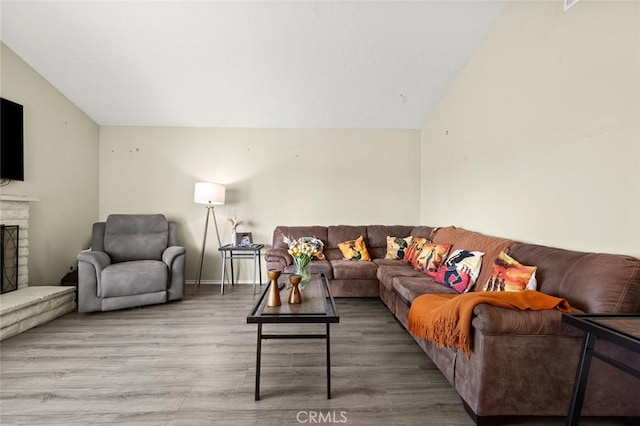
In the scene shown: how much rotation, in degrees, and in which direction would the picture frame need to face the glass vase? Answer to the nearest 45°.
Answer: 0° — it already faces it

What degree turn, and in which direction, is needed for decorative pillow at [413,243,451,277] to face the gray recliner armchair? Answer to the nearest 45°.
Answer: approximately 45° to its right

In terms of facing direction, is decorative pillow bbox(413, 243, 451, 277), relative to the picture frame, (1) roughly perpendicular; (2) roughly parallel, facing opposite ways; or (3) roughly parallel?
roughly perpendicular

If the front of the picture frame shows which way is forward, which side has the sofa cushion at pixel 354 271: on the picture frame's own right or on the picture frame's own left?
on the picture frame's own left

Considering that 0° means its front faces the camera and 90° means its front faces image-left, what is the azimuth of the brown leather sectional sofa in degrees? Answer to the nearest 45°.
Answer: approximately 45°

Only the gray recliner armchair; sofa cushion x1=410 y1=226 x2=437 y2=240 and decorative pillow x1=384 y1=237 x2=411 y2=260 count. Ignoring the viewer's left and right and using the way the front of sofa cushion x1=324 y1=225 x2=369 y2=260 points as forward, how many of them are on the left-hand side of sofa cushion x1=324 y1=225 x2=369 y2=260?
2

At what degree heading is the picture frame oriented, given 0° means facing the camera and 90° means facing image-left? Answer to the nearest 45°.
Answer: approximately 0°

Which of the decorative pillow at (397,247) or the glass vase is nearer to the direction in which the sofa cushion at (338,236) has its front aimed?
the glass vase

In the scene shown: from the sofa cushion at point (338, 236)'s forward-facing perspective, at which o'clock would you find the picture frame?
The picture frame is roughly at 3 o'clock from the sofa cushion.

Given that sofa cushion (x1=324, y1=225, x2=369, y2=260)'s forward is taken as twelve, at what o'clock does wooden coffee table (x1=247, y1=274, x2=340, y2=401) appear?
The wooden coffee table is roughly at 12 o'clock from the sofa cushion.

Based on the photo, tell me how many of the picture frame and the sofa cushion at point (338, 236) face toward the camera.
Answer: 2
